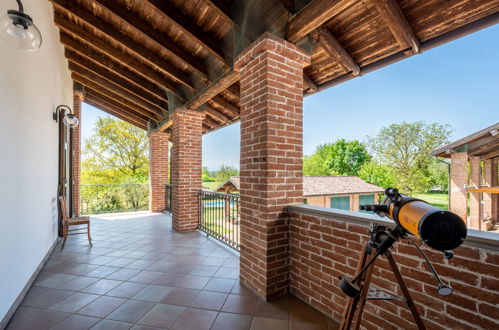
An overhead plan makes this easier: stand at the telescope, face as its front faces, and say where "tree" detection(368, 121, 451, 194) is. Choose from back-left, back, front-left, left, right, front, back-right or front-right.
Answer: back-left

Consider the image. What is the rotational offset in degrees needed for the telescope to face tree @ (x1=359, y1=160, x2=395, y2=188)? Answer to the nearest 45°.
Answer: approximately 135° to its left

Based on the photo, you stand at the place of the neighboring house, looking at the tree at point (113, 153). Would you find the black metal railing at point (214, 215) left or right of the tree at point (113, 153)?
left

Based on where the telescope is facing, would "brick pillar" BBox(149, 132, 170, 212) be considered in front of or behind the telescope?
behind

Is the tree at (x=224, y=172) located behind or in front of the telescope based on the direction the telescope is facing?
behind

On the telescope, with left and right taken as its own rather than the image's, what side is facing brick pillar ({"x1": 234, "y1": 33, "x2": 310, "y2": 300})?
back

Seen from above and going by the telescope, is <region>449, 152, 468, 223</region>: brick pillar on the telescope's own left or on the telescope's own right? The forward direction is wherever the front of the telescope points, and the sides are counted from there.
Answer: on the telescope's own left

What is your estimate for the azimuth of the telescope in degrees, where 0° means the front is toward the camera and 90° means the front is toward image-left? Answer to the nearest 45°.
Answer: approximately 315°

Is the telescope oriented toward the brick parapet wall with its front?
no

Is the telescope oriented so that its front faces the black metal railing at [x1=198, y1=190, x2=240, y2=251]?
no

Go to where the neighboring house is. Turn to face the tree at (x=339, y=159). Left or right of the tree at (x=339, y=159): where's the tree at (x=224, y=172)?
left

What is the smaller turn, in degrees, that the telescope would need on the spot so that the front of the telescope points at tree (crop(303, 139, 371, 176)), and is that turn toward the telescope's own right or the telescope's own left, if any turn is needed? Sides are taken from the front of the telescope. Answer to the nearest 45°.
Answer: approximately 135° to the telescope's own left

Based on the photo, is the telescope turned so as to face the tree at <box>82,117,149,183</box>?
no

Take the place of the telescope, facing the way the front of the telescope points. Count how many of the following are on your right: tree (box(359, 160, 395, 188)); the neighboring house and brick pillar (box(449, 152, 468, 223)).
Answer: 0

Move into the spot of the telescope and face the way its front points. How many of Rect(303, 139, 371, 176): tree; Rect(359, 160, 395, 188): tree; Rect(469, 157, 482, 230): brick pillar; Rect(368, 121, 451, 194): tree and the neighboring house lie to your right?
0
